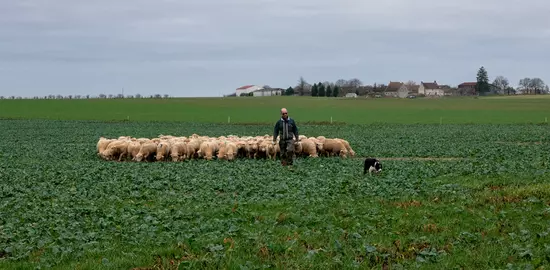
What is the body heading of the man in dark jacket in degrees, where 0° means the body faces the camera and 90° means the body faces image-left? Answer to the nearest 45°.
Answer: approximately 0°

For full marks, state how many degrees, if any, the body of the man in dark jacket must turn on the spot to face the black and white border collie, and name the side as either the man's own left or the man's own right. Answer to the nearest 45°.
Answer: approximately 45° to the man's own left
